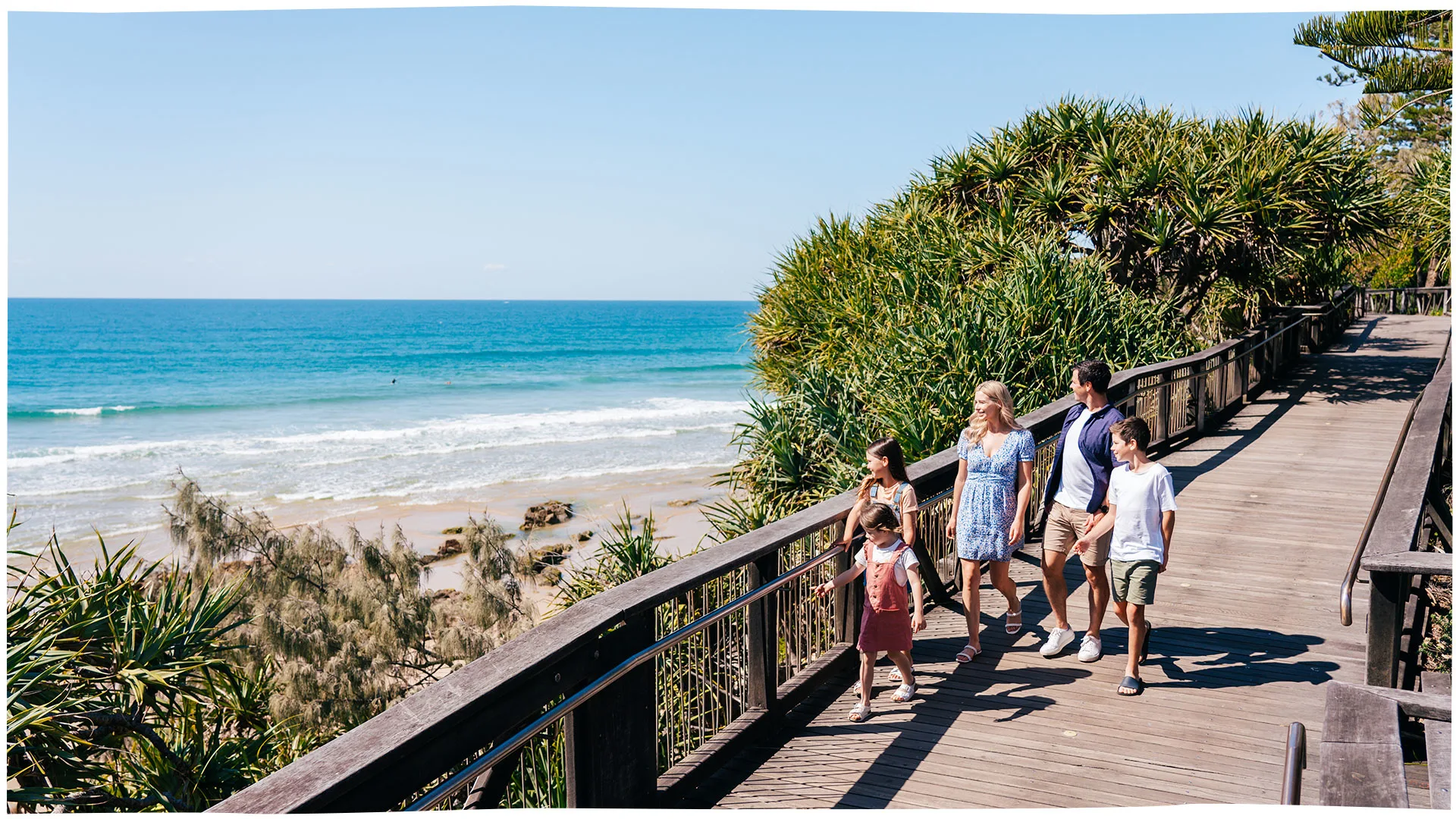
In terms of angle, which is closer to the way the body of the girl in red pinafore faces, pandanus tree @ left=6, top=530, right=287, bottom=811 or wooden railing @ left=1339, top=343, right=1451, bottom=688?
the pandanus tree

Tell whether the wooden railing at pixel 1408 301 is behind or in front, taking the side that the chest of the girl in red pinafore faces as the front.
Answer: behind

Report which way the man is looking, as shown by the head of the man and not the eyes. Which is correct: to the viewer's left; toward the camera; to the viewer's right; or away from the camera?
to the viewer's left

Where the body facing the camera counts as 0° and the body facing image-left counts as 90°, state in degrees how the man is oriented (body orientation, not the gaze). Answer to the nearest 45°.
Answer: approximately 45°

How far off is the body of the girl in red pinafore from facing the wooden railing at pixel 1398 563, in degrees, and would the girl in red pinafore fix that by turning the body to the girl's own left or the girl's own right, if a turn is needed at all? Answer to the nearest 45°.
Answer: approximately 135° to the girl's own left

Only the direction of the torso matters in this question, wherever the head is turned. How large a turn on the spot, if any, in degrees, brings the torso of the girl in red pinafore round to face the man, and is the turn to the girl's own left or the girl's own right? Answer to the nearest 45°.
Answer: approximately 180°

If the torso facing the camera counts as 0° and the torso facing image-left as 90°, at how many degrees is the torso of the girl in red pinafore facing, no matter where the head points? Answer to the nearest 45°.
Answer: approximately 45°

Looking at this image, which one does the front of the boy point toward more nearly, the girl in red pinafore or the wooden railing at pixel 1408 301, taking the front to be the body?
the girl in red pinafore

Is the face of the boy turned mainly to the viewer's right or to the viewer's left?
to the viewer's left
